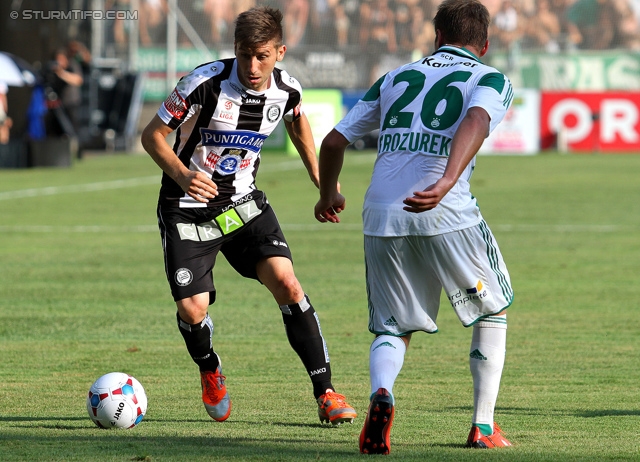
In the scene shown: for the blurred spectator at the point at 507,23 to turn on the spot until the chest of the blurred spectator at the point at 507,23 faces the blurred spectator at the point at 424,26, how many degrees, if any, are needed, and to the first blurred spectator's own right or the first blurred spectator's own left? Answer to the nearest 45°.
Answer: approximately 90° to the first blurred spectator's own right

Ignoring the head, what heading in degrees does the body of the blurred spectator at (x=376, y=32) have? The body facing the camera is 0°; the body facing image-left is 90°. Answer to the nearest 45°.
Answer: approximately 0°

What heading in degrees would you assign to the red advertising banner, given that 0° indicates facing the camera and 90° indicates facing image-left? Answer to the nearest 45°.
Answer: approximately 0°

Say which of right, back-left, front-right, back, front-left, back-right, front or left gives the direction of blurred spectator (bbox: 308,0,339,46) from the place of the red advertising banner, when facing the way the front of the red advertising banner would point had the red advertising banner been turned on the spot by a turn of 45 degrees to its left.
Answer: back-right

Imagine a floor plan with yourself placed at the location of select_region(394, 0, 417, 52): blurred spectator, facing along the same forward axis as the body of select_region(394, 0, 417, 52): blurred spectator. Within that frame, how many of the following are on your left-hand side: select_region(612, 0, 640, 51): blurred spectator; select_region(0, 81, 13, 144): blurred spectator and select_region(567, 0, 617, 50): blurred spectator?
2

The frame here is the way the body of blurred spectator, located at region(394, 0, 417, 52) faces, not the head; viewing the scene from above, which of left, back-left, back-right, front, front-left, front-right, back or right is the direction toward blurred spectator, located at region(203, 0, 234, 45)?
right

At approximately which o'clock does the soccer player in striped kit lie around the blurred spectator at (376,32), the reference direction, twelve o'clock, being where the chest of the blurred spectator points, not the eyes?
The soccer player in striped kit is roughly at 12 o'clock from the blurred spectator.

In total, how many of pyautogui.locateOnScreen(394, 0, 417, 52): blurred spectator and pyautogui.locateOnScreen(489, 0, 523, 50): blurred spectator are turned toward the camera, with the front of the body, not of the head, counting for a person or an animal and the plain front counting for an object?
2
